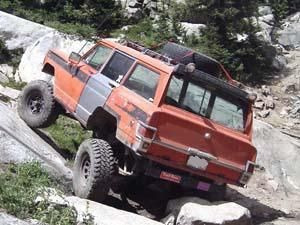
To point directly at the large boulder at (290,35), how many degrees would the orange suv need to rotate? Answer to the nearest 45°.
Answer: approximately 45° to its right

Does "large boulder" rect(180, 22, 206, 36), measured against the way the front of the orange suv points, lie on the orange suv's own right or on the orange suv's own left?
on the orange suv's own right

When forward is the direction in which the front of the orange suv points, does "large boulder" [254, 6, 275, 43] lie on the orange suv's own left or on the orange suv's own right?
on the orange suv's own right

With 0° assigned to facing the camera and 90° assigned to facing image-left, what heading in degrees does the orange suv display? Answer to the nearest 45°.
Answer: approximately 135°
